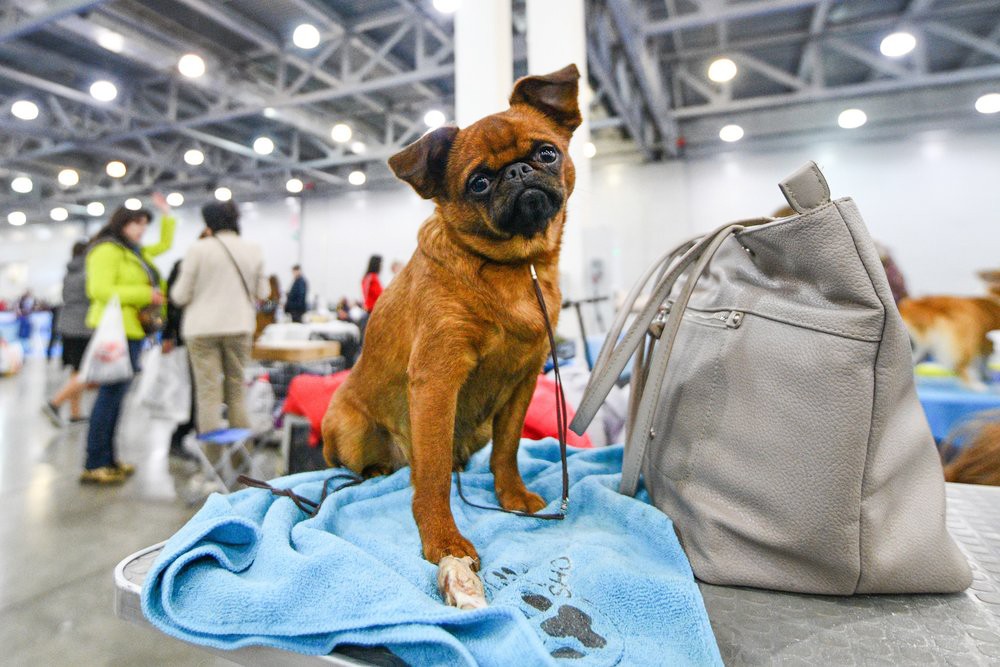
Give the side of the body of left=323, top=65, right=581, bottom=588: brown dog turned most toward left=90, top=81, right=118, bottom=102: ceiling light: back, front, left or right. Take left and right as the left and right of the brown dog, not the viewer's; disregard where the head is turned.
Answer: back

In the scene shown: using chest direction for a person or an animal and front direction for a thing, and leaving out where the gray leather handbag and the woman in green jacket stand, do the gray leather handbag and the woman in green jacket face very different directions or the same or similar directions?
very different directions

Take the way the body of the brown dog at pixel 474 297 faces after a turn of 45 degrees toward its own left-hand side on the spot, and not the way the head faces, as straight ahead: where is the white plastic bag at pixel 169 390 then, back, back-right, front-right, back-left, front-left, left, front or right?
back-left

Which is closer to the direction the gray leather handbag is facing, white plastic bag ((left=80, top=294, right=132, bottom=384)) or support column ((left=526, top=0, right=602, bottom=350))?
the white plastic bag

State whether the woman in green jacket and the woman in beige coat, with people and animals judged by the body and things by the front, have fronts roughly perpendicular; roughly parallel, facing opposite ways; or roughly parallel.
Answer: roughly perpendicular

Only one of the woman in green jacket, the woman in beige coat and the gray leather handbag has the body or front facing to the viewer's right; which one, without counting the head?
the woman in green jacket

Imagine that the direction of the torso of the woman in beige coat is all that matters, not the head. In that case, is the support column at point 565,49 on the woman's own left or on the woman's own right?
on the woman's own right

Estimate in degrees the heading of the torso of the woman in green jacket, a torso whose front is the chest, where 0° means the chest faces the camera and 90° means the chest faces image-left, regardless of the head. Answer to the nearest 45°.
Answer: approximately 270°

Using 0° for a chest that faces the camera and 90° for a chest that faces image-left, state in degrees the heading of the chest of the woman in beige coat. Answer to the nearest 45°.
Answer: approximately 180°

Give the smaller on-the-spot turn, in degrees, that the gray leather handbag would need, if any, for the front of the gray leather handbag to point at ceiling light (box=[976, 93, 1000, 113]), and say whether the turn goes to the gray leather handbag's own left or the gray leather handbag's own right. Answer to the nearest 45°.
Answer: approximately 135° to the gray leather handbag's own right

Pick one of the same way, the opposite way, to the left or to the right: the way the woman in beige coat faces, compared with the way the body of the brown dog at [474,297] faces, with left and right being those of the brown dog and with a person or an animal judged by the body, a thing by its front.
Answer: the opposite way

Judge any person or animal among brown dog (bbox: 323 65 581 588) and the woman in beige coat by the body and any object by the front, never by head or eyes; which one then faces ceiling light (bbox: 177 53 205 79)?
the woman in beige coat

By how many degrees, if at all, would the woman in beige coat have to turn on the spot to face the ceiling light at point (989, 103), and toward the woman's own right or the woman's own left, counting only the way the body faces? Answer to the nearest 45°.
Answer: approximately 90° to the woman's own right
